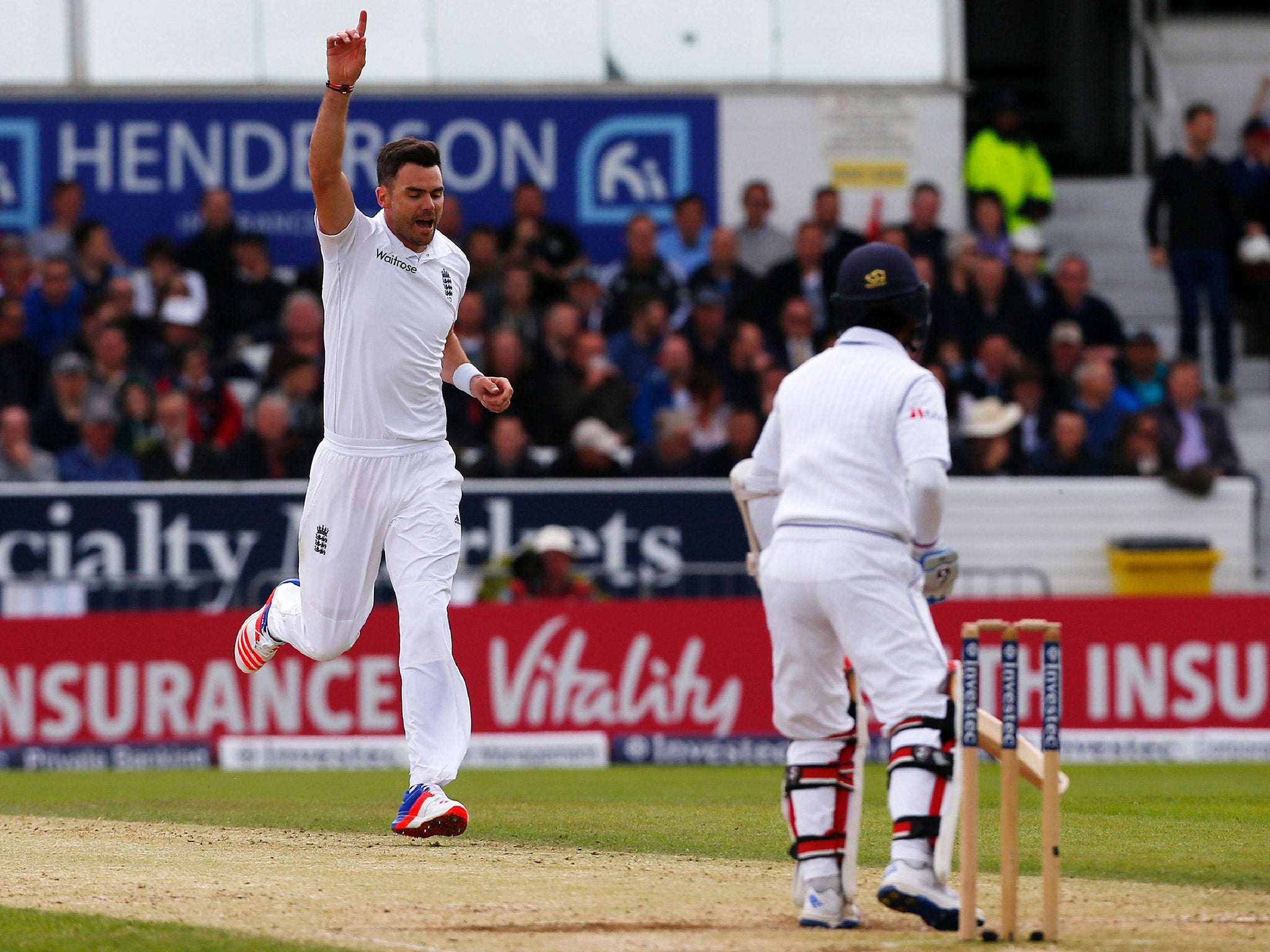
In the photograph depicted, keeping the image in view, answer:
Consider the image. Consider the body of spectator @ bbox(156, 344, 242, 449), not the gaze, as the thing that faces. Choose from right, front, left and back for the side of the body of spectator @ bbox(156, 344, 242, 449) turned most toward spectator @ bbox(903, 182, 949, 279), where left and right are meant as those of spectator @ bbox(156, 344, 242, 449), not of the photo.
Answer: left

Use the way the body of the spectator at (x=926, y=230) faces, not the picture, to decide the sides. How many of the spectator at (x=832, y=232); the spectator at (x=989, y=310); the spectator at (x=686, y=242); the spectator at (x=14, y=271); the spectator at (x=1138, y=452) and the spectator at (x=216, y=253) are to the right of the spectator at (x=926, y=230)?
4

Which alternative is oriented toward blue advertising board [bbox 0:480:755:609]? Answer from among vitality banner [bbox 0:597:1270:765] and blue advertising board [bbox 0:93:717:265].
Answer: blue advertising board [bbox 0:93:717:265]

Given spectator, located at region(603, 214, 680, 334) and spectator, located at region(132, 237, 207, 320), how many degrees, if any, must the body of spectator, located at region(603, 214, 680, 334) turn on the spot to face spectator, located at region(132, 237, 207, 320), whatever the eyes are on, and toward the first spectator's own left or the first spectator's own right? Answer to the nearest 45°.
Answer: approximately 90° to the first spectator's own right

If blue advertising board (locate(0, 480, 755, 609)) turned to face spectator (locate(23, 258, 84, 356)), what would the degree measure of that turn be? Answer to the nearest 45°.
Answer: approximately 135° to its right

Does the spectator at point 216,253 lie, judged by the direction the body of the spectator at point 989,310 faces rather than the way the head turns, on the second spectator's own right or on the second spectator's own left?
on the second spectator's own right

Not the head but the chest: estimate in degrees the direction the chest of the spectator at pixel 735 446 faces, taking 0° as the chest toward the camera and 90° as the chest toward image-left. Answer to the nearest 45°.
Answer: approximately 0°

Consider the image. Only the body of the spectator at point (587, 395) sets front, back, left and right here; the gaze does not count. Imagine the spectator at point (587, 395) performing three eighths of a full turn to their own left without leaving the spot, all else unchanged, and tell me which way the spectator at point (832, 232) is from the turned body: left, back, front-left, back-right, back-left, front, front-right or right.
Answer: front

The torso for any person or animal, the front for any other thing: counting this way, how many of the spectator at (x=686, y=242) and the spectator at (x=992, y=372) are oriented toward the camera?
2

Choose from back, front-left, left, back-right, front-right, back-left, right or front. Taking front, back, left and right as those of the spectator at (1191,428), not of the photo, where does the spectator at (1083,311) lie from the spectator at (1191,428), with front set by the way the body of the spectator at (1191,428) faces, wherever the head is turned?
back-right

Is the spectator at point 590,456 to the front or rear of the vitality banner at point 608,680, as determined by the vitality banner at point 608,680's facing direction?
to the rear

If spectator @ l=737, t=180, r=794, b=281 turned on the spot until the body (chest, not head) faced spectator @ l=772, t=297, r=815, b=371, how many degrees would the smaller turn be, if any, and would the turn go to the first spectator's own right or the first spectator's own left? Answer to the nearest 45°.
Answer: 0° — they already face them
